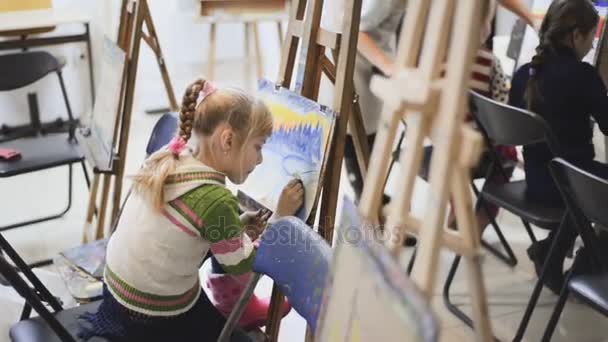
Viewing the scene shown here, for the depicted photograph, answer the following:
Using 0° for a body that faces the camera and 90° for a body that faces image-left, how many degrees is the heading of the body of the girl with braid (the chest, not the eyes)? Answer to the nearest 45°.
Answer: approximately 225°

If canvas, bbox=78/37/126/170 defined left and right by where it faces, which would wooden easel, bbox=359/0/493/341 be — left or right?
on its left

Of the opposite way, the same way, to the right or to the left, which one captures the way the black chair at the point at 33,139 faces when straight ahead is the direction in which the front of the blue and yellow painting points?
to the left

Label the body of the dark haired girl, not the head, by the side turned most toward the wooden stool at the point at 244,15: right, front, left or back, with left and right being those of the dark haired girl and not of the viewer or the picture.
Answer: left

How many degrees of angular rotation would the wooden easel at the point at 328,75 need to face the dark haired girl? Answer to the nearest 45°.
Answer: approximately 180°

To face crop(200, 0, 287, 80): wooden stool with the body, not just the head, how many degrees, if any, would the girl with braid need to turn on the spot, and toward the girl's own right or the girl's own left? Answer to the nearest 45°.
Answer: approximately 45° to the girl's own left

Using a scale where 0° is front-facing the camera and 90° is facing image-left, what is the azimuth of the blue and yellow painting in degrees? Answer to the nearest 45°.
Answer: approximately 45°
